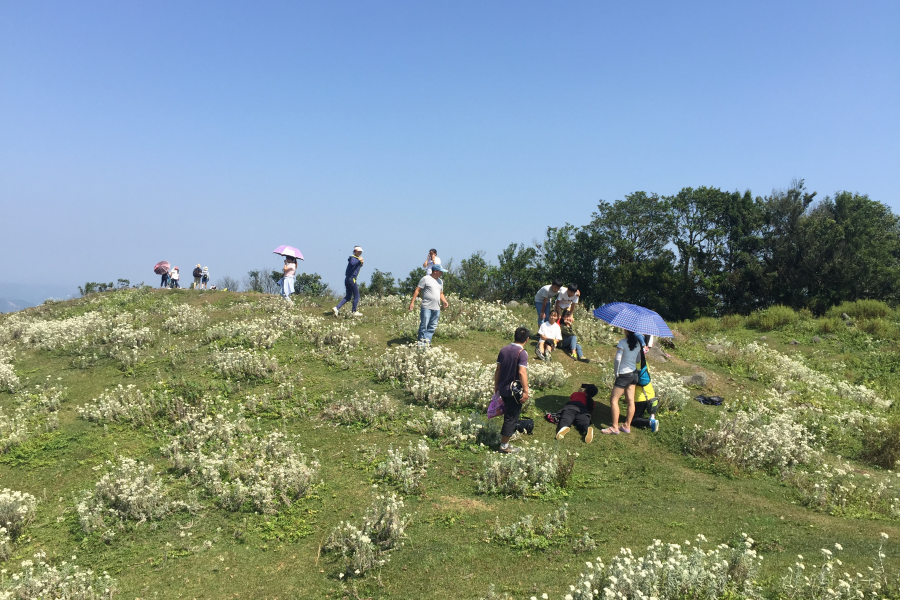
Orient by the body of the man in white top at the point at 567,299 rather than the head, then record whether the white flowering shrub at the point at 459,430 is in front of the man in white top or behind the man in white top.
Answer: in front

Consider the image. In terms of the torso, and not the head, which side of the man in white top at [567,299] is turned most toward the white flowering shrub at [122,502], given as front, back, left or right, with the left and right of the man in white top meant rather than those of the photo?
front

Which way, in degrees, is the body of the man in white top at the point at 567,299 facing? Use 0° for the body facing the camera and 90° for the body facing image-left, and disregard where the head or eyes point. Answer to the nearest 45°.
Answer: approximately 45°
